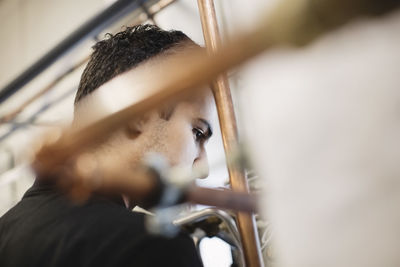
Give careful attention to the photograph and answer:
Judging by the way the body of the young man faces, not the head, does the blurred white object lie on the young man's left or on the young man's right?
on the young man's right

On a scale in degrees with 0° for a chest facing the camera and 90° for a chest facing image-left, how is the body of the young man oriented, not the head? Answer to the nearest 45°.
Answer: approximately 270°

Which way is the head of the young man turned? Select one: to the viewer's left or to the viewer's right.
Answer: to the viewer's right
